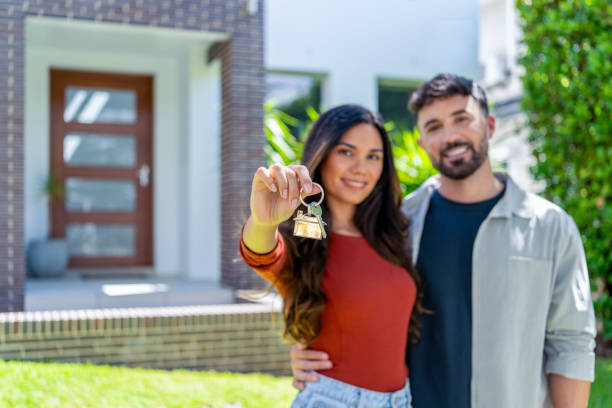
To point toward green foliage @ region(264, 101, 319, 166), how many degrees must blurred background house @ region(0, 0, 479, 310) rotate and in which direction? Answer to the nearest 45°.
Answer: approximately 45° to its left

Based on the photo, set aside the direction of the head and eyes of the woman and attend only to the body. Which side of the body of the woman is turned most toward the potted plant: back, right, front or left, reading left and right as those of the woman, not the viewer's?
back

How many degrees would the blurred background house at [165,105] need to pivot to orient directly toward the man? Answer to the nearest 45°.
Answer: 0° — it already faces them

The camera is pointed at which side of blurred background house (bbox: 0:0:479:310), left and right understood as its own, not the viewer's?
front

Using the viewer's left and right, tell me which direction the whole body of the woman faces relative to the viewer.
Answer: facing the viewer and to the right of the viewer

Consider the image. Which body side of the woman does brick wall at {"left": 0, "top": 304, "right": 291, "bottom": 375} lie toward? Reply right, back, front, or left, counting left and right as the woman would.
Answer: back

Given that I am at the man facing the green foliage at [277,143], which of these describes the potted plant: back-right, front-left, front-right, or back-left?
front-left

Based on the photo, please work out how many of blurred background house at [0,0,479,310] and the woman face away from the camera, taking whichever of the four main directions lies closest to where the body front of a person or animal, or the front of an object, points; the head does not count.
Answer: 0

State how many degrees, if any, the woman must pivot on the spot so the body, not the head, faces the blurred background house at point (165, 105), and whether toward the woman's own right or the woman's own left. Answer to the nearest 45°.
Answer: approximately 135° to the woman's own left
